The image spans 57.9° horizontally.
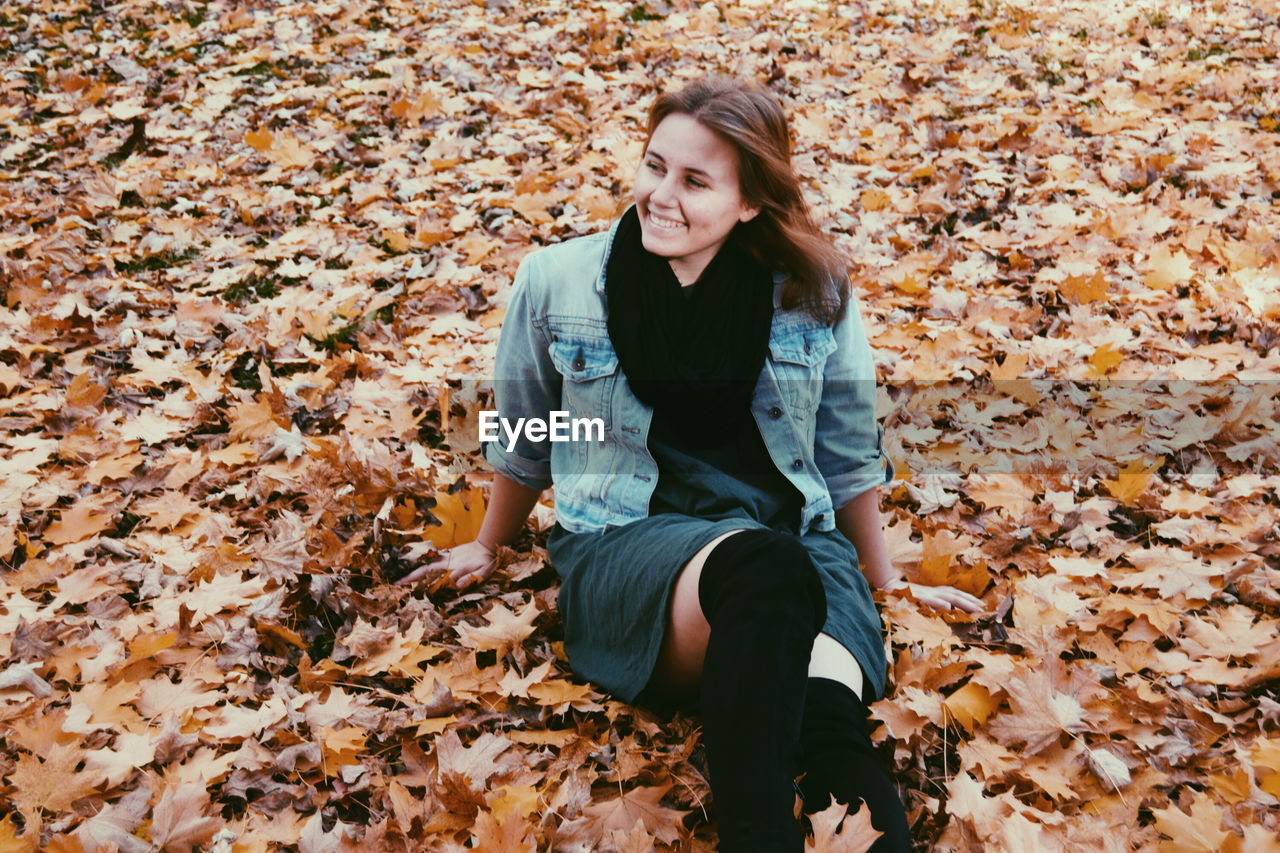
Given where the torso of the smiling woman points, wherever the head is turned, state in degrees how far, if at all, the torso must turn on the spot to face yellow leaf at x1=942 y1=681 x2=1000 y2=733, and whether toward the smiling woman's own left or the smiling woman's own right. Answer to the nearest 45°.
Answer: approximately 45° to the smiling woman's own left

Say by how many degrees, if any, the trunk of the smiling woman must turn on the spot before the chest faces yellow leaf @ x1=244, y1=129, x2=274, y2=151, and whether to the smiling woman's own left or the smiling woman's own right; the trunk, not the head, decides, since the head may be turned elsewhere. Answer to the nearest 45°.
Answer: approximately 135° to the smiling woman's own right

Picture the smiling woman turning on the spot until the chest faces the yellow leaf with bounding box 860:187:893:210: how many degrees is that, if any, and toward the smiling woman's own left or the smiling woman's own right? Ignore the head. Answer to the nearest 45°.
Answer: approximately 180°

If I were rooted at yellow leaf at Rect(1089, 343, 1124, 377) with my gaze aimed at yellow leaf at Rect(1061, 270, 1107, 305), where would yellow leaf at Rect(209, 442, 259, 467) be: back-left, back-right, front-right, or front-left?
back-left

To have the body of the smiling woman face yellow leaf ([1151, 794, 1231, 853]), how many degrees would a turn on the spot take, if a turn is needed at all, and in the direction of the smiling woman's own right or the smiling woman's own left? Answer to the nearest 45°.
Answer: approximately 45° to the smiling woman's own left

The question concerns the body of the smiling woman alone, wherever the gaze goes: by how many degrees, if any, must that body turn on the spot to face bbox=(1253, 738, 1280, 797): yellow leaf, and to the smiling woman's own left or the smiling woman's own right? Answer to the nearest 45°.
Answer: approximately 90° to the smiling woman's own left

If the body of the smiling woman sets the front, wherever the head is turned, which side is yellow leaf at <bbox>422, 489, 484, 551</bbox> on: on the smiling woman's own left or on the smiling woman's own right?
on the smiling woman's own right

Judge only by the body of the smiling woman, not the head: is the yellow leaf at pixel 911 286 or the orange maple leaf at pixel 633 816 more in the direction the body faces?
the orange maple leaf

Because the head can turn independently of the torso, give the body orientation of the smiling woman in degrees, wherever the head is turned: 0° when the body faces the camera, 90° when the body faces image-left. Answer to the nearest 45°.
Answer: approximately 0°
